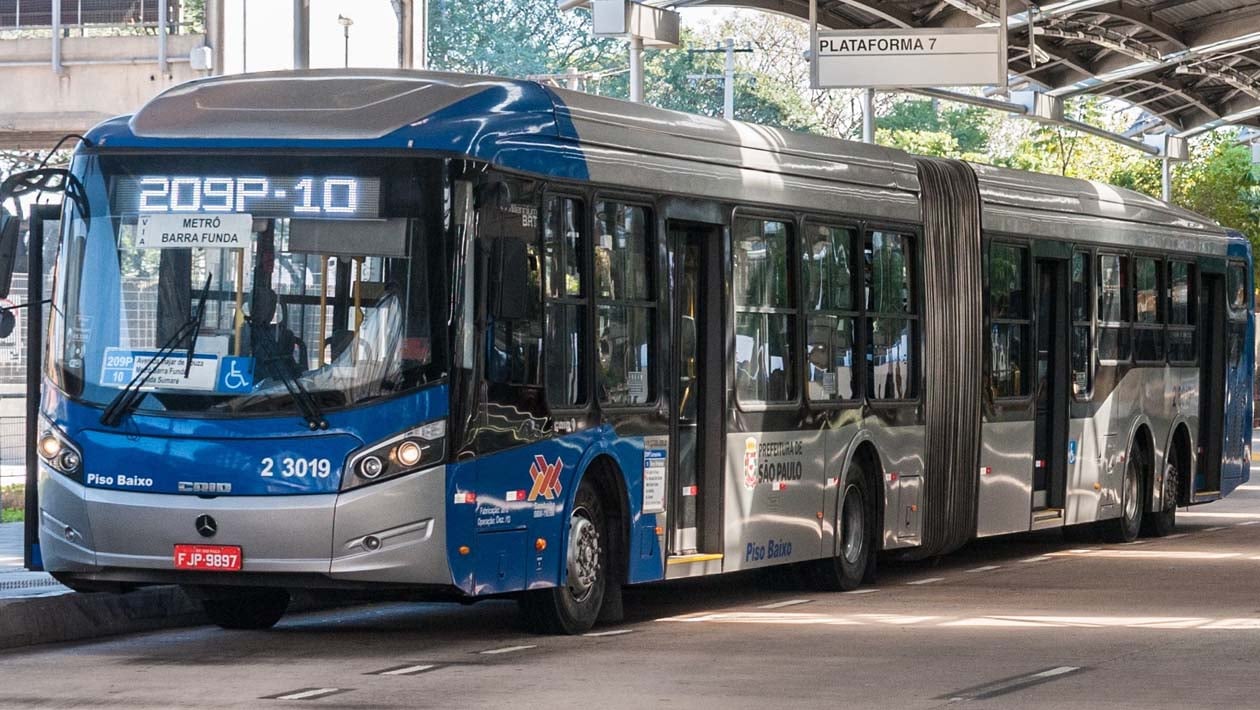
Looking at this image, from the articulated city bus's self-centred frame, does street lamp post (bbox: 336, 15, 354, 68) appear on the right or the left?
on its right

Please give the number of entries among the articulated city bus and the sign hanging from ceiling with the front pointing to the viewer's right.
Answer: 0

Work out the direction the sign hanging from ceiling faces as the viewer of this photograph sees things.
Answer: facing the viewer

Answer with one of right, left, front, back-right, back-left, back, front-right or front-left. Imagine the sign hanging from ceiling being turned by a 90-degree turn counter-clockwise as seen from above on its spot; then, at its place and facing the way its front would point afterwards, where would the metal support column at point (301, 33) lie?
back-right

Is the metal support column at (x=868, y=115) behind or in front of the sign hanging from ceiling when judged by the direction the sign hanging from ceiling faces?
behind

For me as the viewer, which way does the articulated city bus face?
facing the viewer and to the left of the viewer

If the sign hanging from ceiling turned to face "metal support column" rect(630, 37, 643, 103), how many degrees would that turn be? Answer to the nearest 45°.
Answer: approximately 90° to its right
